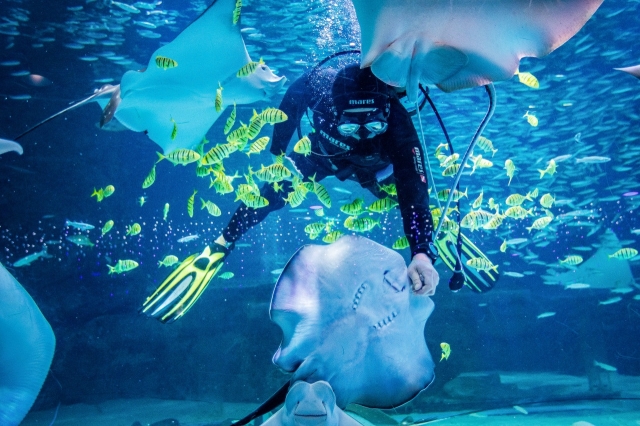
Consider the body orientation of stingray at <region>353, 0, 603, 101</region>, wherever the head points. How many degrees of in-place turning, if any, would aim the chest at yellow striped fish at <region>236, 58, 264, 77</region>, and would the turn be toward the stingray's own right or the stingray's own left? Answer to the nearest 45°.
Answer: approximately 135° to the stingray's own right

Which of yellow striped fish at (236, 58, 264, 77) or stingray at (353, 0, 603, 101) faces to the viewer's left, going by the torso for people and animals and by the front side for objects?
the yellow striped fish

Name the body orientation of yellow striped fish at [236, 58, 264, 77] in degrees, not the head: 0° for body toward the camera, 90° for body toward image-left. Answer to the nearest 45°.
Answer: approximately 90°
